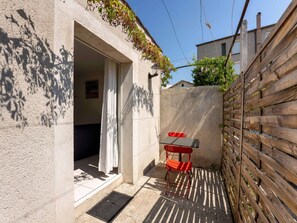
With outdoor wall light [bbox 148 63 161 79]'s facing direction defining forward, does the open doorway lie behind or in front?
behind

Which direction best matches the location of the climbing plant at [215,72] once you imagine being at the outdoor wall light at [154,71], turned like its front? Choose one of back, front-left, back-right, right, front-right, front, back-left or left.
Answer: front-left

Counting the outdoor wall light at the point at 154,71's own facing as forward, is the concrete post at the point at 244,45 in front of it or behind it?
in front

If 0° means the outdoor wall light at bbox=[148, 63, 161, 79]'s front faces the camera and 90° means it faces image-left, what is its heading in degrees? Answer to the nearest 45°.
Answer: approximately 270°

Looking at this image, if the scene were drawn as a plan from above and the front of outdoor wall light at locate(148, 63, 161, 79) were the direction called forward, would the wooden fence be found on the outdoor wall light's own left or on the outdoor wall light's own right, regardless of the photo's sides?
on the outdoor wall light's own right
